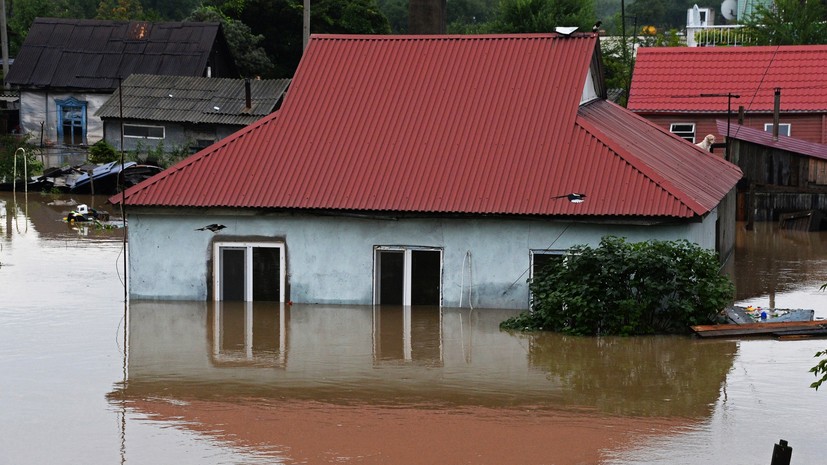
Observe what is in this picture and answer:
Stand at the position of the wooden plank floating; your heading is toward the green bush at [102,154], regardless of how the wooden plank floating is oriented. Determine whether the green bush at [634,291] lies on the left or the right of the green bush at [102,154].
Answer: left

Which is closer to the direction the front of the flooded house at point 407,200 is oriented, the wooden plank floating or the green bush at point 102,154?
the wooden plank floating

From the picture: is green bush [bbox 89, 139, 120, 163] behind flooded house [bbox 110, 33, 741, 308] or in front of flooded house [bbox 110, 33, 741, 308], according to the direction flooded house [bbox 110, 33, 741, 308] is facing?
behind

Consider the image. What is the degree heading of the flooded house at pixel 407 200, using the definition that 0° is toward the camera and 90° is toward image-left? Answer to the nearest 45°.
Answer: approximately 0°

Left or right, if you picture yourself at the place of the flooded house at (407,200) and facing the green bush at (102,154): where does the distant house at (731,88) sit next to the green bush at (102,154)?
right

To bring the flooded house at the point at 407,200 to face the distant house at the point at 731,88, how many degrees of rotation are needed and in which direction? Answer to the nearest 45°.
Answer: approximately 135° to its left

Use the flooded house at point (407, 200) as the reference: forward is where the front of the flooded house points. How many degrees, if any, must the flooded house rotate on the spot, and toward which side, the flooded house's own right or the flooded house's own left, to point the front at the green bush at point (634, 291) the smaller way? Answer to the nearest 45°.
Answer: approximately 45° to the flooded house's own left

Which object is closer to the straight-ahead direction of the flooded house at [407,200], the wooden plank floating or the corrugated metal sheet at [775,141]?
the wooden plank floating

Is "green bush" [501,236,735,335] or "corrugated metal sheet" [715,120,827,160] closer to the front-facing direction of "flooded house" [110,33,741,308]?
the green bush

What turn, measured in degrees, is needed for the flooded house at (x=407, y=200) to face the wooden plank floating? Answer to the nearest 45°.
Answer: approximately 45° to its left

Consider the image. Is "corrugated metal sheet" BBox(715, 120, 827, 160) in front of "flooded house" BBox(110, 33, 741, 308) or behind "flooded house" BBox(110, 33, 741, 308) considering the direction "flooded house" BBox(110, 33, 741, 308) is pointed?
behind

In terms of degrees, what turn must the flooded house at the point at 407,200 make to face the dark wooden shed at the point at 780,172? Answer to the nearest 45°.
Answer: approximately 135° to its left
